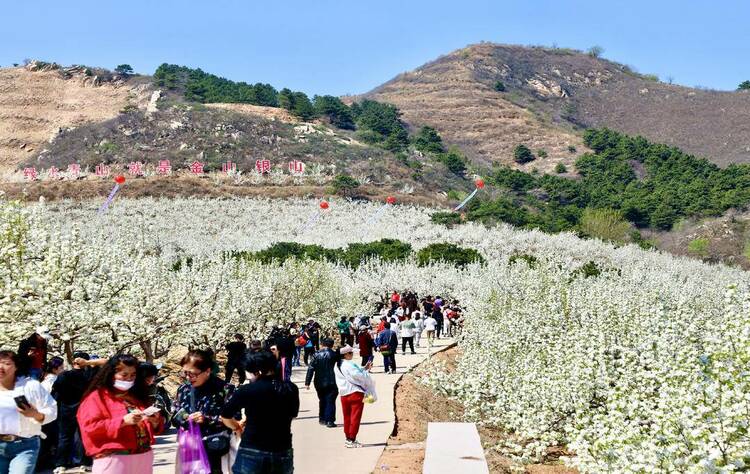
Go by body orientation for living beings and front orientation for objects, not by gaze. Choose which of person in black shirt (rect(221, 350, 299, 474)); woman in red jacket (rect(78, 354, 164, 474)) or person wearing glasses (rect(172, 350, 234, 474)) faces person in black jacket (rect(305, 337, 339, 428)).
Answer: person in black shirt (rect(221, 350, 299, 474))

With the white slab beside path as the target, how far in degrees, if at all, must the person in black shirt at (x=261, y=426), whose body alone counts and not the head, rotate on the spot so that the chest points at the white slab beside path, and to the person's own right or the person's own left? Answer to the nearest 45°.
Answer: approximately 45° to the person's own right

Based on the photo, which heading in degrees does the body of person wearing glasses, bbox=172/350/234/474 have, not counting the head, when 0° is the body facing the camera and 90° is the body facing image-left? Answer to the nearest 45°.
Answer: approximately 45°

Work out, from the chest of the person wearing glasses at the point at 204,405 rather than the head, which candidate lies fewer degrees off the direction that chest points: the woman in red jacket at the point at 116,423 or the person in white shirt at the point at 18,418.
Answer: the woman in red jacket

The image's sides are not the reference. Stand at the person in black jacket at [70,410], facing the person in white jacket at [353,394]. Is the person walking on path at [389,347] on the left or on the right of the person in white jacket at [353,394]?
left

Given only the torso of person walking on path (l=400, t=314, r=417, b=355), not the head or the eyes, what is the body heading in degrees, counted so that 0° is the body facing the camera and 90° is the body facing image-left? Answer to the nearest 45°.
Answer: approximately 0°

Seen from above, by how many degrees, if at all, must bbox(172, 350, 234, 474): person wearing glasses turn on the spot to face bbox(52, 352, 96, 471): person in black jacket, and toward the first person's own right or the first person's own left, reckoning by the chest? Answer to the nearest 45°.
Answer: approximately 90° to the first person's own right

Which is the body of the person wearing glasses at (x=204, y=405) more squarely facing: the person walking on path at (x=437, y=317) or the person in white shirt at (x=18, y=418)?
the person in white shirt

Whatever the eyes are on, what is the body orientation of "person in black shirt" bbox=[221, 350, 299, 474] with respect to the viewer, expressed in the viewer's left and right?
facing away from the viewer
